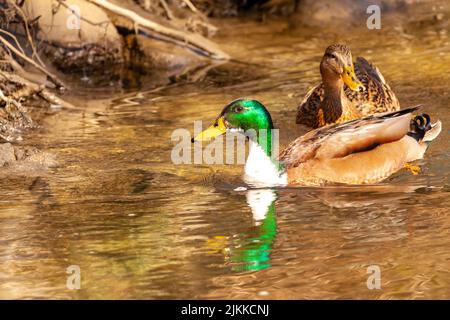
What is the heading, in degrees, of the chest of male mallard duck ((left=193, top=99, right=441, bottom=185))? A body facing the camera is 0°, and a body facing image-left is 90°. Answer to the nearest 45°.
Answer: approximately 90°

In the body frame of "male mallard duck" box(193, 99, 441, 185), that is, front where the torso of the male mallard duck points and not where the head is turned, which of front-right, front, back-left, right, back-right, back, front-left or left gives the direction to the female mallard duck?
right
